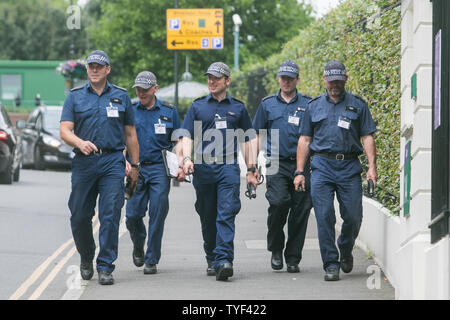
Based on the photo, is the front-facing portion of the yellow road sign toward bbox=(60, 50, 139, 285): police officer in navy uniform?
yes

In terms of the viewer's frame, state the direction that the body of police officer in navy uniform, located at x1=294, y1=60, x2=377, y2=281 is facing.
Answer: toward the camera

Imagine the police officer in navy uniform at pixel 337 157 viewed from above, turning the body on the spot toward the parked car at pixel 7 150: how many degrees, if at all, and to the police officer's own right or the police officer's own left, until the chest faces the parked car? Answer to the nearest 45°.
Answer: approximately 135° to the police officer's own right

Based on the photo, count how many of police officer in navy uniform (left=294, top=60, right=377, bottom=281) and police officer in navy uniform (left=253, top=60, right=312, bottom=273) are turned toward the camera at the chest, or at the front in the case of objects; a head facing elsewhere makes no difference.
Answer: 2

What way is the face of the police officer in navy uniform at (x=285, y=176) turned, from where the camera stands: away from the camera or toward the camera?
toward the camera

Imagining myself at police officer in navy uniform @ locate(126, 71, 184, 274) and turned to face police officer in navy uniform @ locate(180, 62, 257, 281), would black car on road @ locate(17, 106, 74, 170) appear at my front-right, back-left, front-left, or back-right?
back-left

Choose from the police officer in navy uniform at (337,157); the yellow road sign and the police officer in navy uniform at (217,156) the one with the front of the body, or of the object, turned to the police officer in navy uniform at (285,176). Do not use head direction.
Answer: the yellow road sign

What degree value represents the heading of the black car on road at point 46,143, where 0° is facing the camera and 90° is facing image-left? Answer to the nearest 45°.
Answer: approximately 315°

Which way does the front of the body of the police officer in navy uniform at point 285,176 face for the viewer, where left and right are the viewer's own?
facing the viewer

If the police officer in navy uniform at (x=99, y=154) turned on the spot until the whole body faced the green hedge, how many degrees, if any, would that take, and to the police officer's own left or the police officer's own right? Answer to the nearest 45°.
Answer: approximately 90° to the police officer's own left

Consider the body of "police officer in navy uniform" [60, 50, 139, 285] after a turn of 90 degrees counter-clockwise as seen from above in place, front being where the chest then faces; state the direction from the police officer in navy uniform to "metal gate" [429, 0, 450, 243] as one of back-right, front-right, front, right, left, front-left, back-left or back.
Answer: front-right

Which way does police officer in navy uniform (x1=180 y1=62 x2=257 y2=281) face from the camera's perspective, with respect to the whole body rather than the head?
toward the camera

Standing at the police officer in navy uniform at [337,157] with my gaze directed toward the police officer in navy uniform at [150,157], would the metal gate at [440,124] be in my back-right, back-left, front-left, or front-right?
back-left
